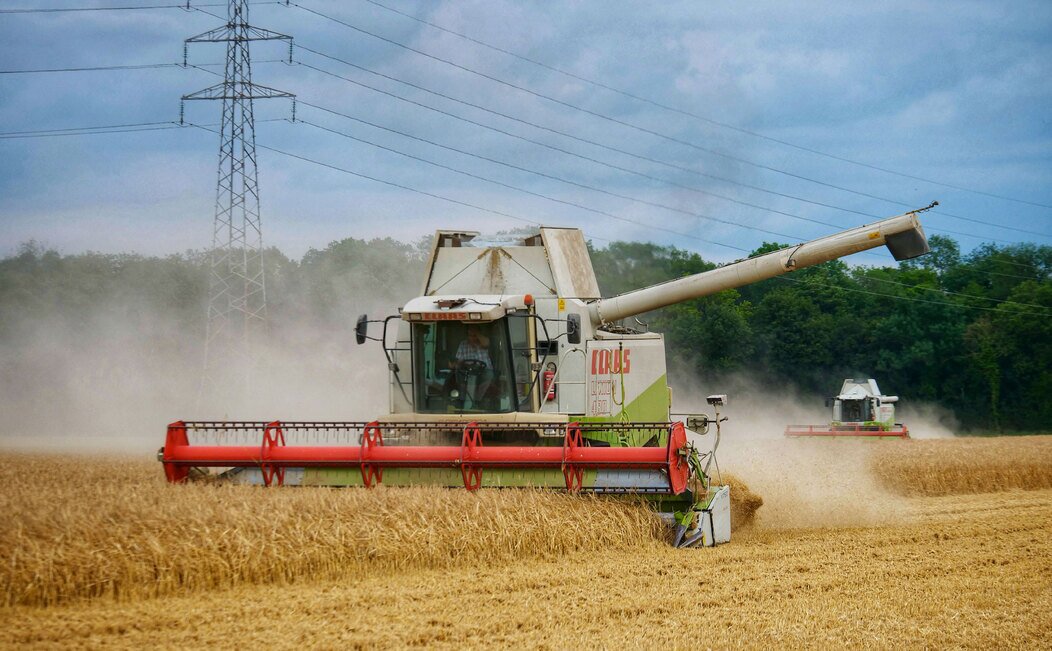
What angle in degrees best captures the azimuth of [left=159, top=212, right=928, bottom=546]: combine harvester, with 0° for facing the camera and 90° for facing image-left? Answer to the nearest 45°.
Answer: approximately 45°

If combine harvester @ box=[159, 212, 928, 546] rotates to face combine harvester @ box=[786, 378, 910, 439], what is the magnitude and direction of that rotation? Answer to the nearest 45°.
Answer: approximately 180°
